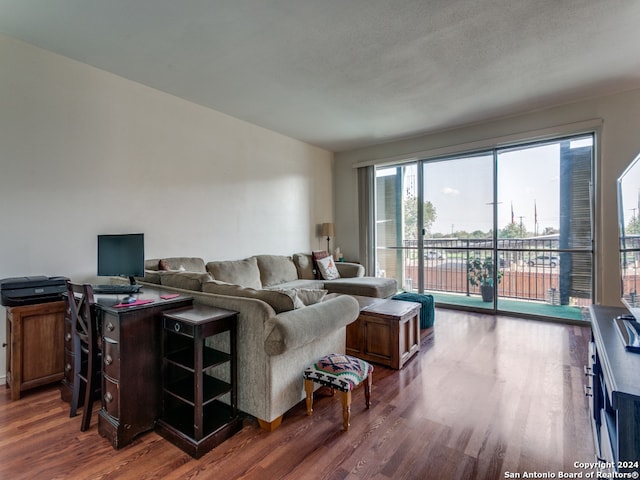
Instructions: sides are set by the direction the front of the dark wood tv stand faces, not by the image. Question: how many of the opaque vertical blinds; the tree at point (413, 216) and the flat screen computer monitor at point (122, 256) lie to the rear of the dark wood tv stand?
0

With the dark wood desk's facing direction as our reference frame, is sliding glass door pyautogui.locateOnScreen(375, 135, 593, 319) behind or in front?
behind

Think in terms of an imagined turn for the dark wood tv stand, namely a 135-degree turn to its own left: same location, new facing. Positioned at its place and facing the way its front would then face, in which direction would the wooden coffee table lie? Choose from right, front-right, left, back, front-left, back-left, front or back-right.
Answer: back

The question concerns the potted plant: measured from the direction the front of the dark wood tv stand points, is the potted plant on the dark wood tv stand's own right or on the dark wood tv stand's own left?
on the dark wood tv stand's own right

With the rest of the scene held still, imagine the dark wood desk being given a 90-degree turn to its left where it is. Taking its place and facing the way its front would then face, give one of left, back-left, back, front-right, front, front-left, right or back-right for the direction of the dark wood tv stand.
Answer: front

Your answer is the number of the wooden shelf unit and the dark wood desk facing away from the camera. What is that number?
0

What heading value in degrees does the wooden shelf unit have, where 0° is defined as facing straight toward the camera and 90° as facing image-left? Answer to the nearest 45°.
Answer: approximately 45°

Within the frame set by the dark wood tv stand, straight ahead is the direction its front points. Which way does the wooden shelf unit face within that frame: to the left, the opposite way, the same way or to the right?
to the left

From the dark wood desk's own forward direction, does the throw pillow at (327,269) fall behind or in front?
behind

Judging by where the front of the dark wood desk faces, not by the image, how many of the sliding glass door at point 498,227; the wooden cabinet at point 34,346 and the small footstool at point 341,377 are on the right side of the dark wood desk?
1

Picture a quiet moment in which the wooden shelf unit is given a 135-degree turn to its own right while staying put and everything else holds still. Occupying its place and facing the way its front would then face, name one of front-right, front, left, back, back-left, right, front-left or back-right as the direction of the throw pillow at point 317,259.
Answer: front-right

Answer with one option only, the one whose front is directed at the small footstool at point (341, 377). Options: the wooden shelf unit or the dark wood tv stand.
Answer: the dark wood tv stand

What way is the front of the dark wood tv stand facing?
to the viewer's left

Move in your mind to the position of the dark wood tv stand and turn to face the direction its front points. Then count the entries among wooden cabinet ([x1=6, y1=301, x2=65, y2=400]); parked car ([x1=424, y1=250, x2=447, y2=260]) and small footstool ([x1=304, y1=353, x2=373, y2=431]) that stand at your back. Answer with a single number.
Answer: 0

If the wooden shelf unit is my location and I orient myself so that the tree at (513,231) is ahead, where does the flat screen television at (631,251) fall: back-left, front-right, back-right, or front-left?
front-right

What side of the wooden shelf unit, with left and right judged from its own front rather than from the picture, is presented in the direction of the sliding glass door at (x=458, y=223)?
back

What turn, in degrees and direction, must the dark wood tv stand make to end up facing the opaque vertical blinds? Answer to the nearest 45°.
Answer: approximately 45° to its right

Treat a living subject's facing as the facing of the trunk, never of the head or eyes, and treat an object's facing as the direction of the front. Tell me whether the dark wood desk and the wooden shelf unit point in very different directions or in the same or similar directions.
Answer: same or similar directions
